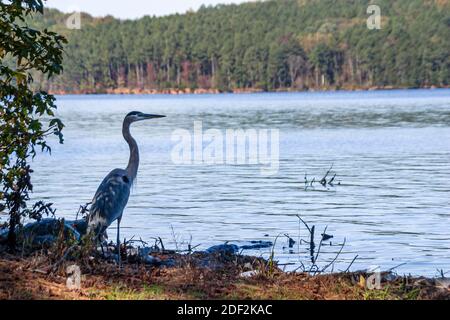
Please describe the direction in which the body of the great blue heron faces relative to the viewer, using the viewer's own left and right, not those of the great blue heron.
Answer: facing to the right of the viewer
